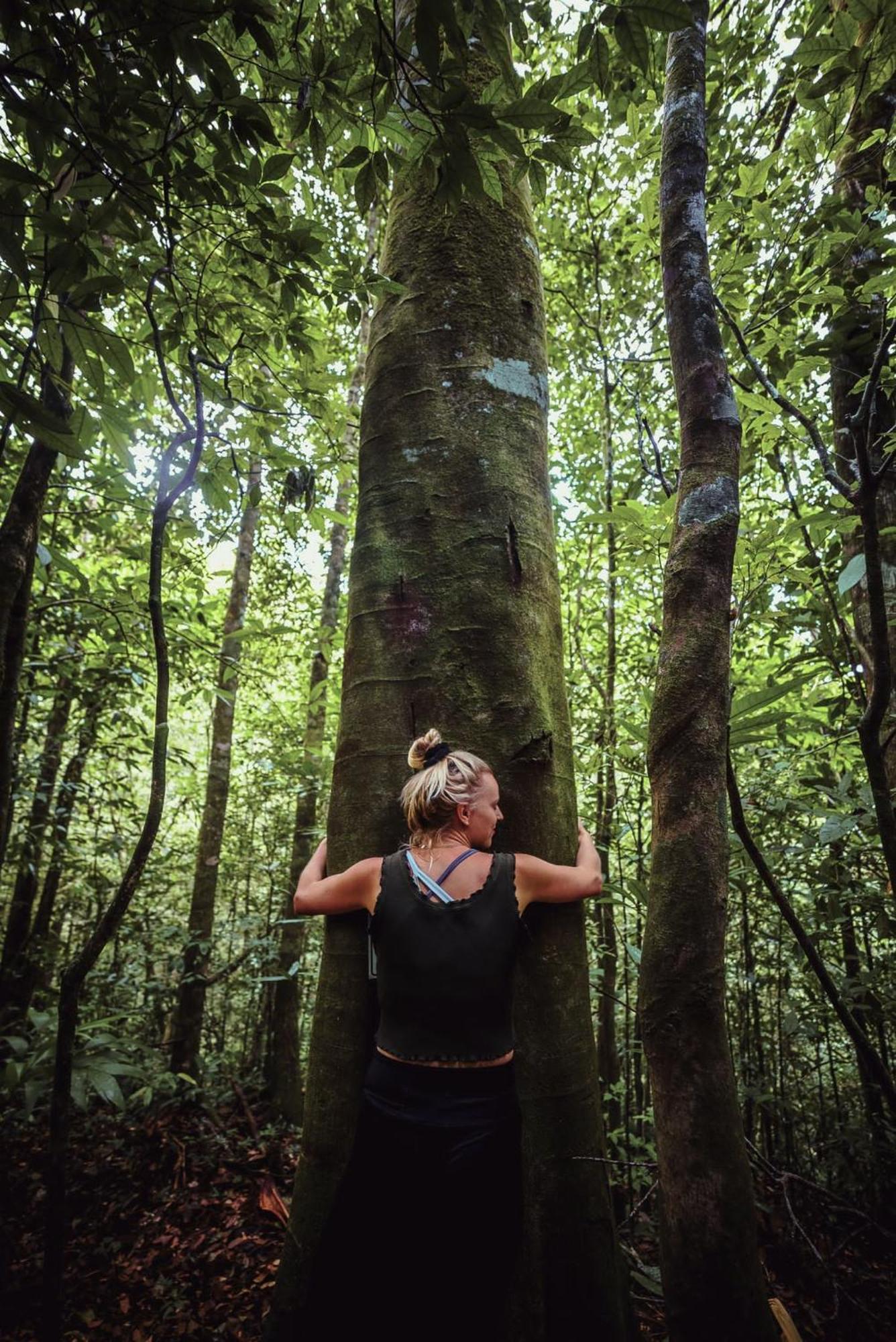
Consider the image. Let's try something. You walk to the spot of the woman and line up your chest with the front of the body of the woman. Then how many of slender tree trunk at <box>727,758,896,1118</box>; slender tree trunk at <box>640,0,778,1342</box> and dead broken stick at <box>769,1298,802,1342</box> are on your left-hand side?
0

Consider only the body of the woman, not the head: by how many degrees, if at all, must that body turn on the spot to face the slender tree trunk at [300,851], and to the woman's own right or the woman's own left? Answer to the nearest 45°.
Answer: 0° — they already face it

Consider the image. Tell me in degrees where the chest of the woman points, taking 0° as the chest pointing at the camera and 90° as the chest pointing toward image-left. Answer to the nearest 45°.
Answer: approximately 180°

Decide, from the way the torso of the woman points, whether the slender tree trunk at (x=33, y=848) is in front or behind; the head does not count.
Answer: in front

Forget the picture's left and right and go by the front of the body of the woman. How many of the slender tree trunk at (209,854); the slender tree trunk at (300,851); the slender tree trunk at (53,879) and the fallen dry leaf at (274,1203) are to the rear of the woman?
0

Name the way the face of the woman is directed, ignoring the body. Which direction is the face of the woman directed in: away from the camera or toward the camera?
away from the camera

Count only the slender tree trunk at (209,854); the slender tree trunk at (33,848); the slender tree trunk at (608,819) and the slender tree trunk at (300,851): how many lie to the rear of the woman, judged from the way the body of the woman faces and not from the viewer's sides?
0

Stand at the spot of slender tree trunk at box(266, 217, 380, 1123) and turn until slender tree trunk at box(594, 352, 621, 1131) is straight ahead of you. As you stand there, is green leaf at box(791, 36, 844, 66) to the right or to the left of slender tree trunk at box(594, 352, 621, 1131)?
right
